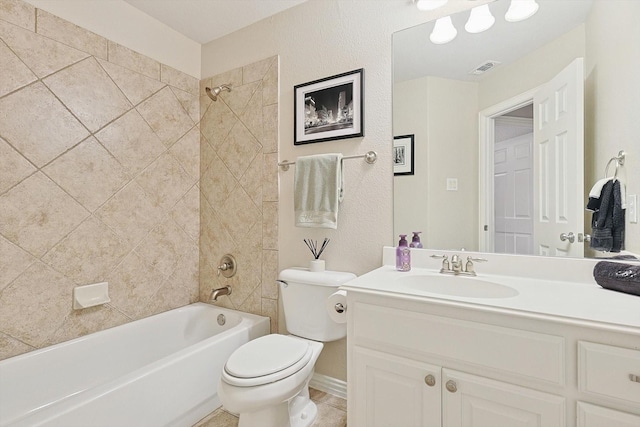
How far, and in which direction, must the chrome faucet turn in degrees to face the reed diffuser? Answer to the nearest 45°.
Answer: approximately 90° to its right

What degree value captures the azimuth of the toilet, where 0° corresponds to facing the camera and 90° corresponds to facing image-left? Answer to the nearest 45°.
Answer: approximately 45°

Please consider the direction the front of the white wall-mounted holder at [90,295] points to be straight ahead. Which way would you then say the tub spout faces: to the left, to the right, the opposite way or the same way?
to the right

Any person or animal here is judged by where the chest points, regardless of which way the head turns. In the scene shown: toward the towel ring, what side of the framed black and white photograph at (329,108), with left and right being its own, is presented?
left
